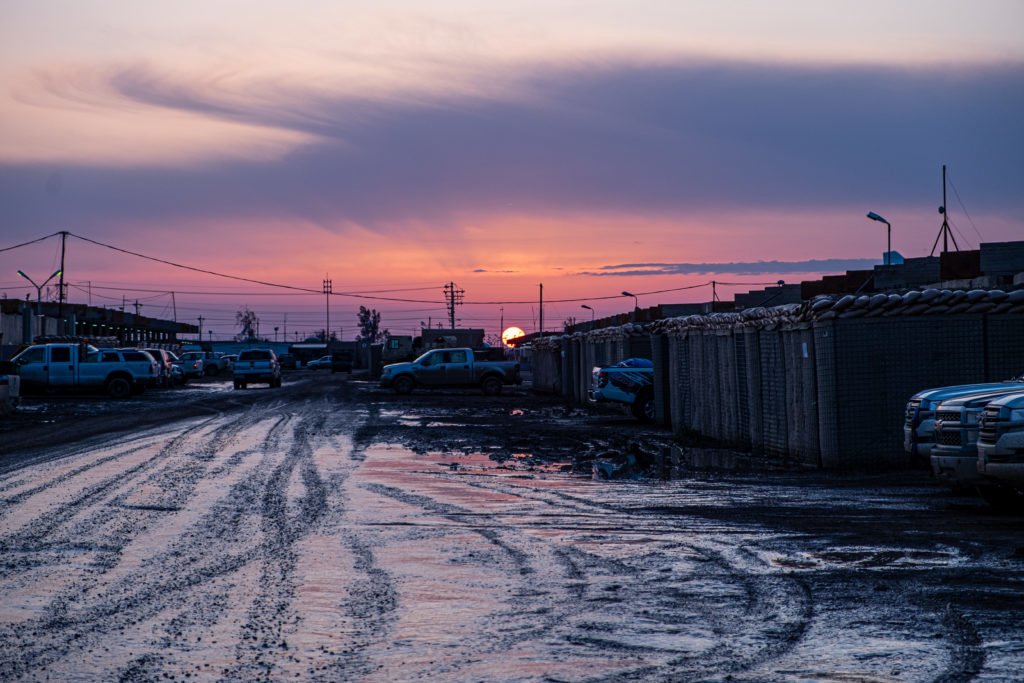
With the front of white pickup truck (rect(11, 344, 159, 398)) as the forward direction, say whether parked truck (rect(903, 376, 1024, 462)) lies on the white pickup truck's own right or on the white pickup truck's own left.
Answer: on the white pickup truck's own left

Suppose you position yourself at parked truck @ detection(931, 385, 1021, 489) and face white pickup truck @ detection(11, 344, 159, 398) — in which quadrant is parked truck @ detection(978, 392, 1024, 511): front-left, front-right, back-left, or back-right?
back-left

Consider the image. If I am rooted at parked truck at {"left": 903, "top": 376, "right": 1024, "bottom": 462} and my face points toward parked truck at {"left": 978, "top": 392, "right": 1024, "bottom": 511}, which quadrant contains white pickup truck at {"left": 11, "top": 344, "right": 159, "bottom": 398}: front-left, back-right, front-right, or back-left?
back-right

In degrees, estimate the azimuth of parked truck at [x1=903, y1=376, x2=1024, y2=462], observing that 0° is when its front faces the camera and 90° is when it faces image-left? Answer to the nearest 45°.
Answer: approximately 45°

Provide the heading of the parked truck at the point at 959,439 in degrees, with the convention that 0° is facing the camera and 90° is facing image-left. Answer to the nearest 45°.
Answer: approximately 45°

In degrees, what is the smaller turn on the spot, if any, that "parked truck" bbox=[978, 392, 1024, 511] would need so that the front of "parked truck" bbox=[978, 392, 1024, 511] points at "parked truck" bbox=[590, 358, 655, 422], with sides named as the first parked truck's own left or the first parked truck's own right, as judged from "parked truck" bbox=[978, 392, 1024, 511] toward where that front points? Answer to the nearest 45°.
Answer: approximately 90° to the first parked truck's own right

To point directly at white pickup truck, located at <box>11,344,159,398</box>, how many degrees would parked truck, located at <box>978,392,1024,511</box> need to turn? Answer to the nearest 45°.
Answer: approximately 90° to its right

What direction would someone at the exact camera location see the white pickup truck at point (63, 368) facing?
facing to the left of the viewer

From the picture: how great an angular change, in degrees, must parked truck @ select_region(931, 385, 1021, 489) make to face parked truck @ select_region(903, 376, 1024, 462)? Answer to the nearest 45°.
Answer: approximately 135° to its right

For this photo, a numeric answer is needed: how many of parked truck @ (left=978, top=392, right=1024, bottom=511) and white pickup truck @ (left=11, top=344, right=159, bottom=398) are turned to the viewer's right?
0
